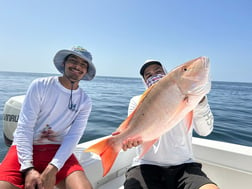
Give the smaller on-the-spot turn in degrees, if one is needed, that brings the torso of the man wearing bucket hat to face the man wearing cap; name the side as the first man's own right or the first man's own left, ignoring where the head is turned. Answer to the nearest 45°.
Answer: approximately 45° to the first man's own left

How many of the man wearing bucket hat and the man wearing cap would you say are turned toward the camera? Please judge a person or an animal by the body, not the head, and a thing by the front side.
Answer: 2

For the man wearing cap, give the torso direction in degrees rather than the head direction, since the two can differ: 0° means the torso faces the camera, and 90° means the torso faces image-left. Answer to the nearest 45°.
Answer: approximately 0°

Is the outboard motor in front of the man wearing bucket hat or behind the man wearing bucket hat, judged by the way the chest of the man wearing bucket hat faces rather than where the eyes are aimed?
behind
